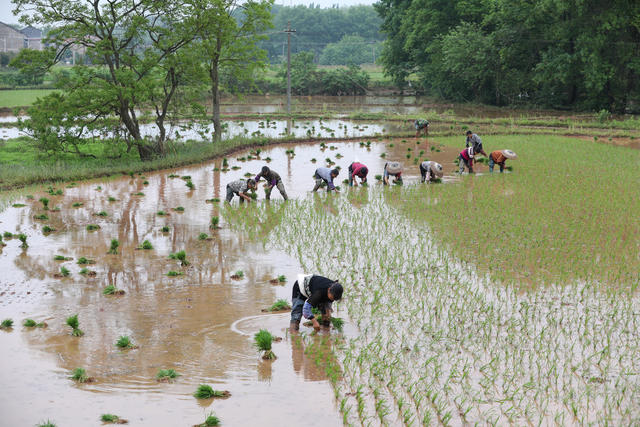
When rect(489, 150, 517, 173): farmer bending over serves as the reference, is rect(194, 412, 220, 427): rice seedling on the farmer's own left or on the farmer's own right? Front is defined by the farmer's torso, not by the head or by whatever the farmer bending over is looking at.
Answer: on the farmer's own right

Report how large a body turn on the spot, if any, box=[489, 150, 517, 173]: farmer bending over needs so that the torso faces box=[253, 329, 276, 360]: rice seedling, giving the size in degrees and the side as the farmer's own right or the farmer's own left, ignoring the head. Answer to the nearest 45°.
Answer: approximately 90° to the farmer's own right

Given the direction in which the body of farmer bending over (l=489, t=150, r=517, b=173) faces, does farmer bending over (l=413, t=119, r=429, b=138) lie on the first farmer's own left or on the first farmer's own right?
on the first farmer's own left

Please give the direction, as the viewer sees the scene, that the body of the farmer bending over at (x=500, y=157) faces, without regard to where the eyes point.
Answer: to the viewer's right

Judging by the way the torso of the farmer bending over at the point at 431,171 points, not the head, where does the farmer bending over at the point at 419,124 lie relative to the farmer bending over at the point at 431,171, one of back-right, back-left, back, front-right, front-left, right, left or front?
back-left

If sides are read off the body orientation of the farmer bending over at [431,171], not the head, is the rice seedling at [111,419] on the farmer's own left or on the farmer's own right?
on the farmer's own right

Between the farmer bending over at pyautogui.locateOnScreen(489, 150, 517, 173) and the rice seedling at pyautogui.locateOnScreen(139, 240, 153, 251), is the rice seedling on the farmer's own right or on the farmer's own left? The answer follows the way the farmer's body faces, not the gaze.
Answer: on the farmer's own right

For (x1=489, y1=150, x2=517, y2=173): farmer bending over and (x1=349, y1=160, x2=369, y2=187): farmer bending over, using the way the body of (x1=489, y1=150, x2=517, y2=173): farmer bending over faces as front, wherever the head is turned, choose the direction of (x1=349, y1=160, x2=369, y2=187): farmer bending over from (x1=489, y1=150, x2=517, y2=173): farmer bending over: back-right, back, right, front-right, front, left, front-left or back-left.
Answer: back-right

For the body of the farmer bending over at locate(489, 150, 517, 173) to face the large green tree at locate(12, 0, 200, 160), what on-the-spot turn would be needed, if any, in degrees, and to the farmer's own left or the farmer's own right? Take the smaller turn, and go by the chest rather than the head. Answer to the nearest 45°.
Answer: approximately 180°

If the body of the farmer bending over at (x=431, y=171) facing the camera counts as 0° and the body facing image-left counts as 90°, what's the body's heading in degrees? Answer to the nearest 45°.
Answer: approximately 315°

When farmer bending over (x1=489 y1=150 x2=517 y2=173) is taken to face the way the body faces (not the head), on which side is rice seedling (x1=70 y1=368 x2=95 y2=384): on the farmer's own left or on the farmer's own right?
on the farmer's own right
